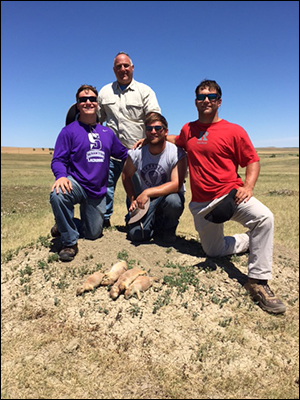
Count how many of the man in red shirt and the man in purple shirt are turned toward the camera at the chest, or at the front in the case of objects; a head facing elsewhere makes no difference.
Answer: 2

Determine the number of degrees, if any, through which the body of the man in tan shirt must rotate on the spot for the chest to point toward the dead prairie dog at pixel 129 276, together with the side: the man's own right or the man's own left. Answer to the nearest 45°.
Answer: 0° — they already face it

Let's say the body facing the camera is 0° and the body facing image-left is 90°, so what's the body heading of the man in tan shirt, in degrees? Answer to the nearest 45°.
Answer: approximately 0°

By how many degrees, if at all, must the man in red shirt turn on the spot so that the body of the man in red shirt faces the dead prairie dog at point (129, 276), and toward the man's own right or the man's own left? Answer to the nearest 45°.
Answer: approximately 90° to the man's own right
